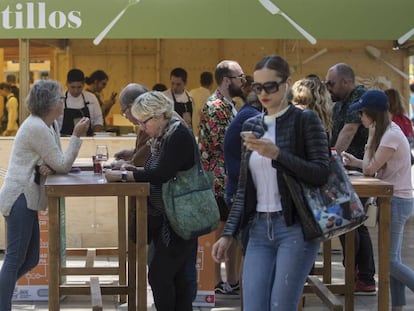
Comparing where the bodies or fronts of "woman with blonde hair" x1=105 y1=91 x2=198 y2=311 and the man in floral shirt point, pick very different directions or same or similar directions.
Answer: very different directions

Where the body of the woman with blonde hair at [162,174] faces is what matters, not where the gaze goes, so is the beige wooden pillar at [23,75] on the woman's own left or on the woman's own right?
on the woman's own right

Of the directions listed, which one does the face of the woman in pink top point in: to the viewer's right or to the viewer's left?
to the viewer's left

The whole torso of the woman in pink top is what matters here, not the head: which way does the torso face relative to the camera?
to the viewer's left

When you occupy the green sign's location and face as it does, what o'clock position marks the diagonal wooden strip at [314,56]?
The diagonal wooden strip is roughly at 7 o'clock from the green sign.

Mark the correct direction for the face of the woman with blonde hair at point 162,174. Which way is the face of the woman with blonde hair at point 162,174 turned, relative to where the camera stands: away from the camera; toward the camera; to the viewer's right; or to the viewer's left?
to the viewer's left

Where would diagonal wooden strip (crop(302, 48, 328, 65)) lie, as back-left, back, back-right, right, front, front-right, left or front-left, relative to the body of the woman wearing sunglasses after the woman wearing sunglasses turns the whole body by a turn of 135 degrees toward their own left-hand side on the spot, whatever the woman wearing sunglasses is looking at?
left

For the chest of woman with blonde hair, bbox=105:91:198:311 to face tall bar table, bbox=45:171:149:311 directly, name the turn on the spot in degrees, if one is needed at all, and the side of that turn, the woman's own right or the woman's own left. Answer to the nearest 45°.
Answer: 0° — they already face it

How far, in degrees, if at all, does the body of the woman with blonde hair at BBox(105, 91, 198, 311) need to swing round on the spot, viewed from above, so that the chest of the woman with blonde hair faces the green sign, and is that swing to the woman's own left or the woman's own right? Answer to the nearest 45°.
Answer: approximately 90° to the woman's own right

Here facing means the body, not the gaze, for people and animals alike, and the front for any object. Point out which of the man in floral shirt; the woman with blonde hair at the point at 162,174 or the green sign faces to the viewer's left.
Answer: the woman with blonde hair

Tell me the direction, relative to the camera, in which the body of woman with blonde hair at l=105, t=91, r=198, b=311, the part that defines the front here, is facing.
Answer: to the viewer's left

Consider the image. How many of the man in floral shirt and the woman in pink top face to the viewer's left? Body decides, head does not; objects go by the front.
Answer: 1
